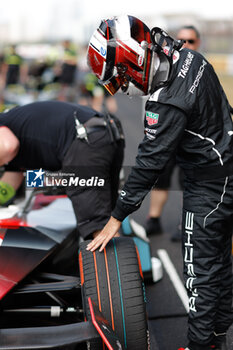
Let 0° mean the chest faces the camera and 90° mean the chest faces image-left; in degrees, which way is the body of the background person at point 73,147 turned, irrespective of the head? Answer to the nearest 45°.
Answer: approximately 90°

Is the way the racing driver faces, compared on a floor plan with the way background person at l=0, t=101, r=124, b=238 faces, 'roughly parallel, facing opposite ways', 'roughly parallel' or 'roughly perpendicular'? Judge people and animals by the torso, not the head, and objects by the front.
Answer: roughly parallel

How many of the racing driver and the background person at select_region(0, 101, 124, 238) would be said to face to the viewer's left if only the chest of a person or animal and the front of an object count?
2

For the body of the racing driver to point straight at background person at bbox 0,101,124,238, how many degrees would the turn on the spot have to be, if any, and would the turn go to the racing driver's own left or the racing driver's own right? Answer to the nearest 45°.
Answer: approximately 45° to the racing driver's own right

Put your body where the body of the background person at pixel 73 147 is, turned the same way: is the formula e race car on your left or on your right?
on your left

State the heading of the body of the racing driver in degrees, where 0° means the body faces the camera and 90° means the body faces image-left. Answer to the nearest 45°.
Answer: approximately 90°

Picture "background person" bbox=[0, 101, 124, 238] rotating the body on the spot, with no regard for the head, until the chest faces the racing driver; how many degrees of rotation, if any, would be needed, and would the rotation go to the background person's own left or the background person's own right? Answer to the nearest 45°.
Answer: approximately 135° to the background person's own left

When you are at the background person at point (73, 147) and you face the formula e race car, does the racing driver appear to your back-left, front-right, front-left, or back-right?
front-left

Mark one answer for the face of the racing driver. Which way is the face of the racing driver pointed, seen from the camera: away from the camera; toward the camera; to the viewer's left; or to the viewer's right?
to the viewer's left
